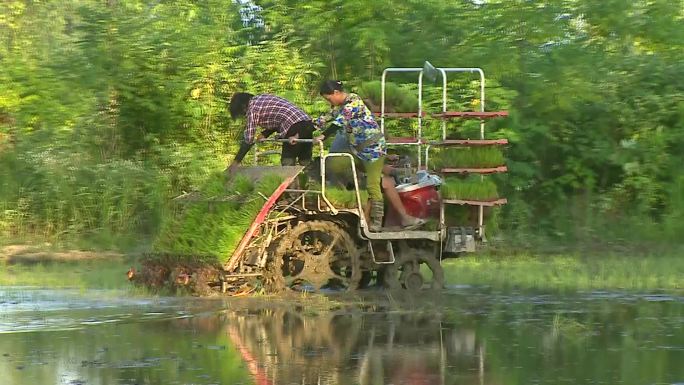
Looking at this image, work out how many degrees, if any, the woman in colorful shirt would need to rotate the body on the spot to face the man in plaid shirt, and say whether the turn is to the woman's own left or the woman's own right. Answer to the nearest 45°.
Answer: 0° — they already face them

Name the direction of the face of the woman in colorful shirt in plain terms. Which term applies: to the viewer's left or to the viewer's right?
to the viewer's left

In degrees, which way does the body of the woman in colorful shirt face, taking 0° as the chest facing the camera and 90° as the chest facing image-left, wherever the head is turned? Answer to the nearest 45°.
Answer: approximately 90°
